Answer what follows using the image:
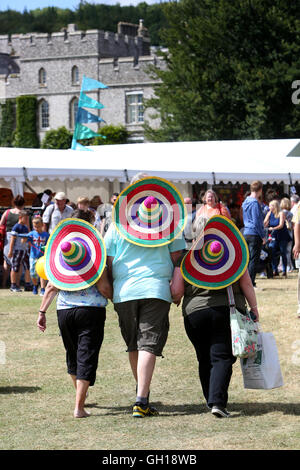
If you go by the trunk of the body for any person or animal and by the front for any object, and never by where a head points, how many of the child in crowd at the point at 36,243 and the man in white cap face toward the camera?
2

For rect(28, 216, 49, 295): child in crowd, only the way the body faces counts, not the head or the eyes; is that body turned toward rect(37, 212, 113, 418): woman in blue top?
yes

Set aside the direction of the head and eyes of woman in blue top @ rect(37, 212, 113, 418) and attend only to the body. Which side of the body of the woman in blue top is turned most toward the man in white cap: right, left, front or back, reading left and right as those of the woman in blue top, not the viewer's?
front

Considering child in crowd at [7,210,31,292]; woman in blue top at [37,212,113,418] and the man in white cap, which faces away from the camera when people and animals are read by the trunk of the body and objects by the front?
the woman in blue top

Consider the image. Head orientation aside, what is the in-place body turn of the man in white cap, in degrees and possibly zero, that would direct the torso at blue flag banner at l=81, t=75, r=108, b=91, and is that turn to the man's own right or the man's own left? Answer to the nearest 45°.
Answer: approximately 180°

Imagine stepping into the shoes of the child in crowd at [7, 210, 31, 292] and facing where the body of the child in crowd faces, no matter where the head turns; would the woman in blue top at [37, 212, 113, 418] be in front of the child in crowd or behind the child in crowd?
in front

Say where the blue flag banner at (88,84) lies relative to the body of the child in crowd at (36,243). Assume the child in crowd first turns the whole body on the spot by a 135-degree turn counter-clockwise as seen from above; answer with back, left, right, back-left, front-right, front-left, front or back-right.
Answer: front-left

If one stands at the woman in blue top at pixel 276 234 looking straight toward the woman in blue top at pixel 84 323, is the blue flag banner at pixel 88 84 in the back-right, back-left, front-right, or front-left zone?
back-right

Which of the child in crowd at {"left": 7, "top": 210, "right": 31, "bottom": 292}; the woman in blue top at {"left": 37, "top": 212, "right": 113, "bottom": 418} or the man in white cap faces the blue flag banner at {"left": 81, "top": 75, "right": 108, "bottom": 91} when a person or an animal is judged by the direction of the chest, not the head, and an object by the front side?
the woman in blue top

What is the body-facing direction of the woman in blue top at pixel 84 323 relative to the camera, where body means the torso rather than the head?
away from the camera

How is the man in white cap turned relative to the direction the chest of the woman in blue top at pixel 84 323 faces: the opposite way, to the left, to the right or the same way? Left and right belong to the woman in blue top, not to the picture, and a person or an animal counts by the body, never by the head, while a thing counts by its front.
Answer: the opposite way

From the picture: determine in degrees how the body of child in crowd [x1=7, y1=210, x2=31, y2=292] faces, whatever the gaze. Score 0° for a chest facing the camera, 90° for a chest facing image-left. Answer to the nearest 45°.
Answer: approximately 315°

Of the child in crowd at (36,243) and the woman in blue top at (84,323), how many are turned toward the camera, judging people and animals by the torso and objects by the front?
1
